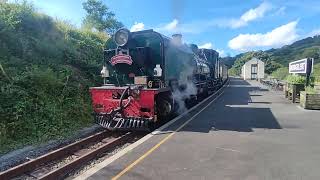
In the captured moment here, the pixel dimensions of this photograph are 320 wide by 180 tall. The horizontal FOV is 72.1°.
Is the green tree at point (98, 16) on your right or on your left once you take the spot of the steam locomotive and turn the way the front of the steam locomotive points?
on your right

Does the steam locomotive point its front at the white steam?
no

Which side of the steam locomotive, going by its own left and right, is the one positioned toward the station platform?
left

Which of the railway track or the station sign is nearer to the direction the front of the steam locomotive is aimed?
the railway track

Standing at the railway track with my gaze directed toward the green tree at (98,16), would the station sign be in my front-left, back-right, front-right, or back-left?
front-right

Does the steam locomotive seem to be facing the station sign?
no

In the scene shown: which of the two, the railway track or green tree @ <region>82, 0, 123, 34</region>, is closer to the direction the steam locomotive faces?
the railway track

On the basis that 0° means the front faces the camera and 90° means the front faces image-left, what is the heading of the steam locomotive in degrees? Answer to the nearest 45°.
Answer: approximately 45°
